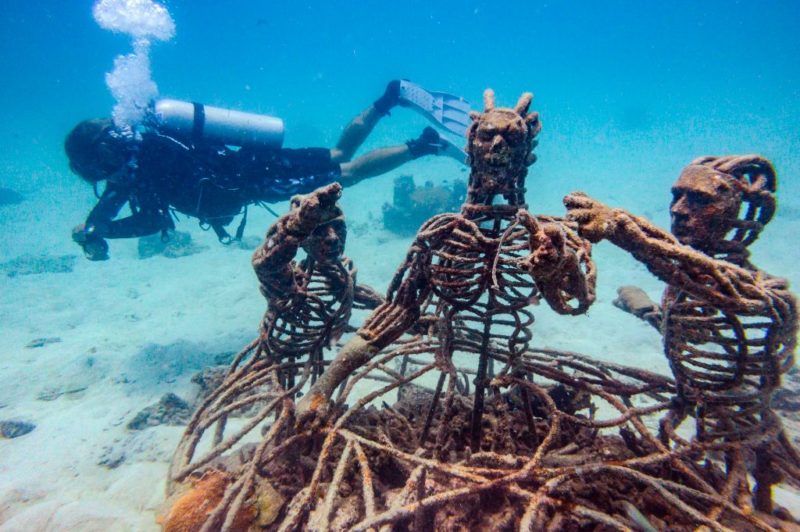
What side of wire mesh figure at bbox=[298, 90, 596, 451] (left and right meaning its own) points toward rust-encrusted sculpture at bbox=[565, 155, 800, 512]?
left

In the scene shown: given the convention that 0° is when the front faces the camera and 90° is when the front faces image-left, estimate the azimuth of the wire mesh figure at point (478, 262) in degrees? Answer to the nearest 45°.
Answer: approximately 0°

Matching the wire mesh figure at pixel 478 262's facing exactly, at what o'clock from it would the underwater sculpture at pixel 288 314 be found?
The underwater sculpture is roughly at 4 o'clock from the wire mesh figure.

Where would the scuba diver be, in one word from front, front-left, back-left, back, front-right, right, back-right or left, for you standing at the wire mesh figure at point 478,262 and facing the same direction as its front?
back-right
